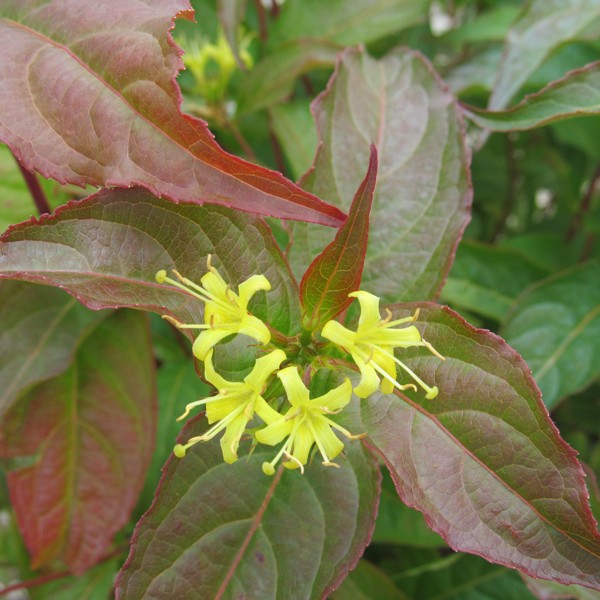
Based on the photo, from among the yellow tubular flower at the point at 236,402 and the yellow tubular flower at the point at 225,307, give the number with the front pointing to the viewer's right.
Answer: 0

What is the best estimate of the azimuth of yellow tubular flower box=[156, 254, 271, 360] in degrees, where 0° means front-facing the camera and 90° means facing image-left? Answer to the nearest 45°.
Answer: approximately 45°

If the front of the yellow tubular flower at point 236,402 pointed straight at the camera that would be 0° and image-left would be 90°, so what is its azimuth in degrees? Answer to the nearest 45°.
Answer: approximately 45°
